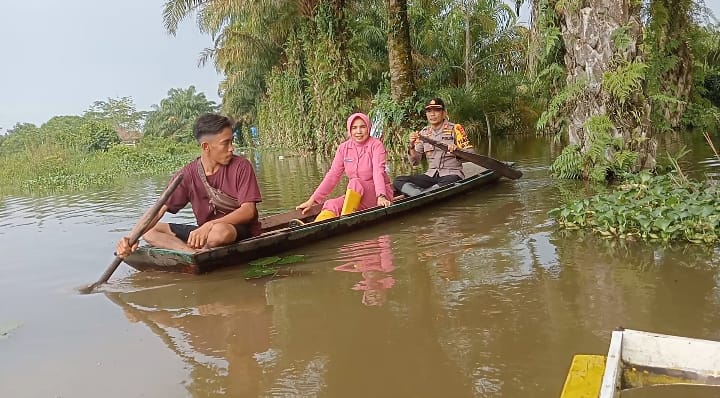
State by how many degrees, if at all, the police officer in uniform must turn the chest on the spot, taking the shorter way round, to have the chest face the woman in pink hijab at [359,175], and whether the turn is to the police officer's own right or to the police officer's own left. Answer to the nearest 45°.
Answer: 0° — they already face them

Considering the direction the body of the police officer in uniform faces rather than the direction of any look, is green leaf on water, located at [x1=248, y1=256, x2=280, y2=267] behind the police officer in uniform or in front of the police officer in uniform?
in front

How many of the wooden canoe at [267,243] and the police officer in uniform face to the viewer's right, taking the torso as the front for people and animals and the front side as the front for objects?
0

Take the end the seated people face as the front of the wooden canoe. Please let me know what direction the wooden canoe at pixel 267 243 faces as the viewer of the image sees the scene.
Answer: facing the viewer and to the left of the viewer

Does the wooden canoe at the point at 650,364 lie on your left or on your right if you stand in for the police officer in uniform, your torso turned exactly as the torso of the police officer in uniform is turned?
on your left

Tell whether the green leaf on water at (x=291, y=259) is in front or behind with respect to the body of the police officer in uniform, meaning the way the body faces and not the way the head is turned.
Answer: in front

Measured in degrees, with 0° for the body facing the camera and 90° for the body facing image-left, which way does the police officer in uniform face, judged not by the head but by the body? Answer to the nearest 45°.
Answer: approximately 45°
